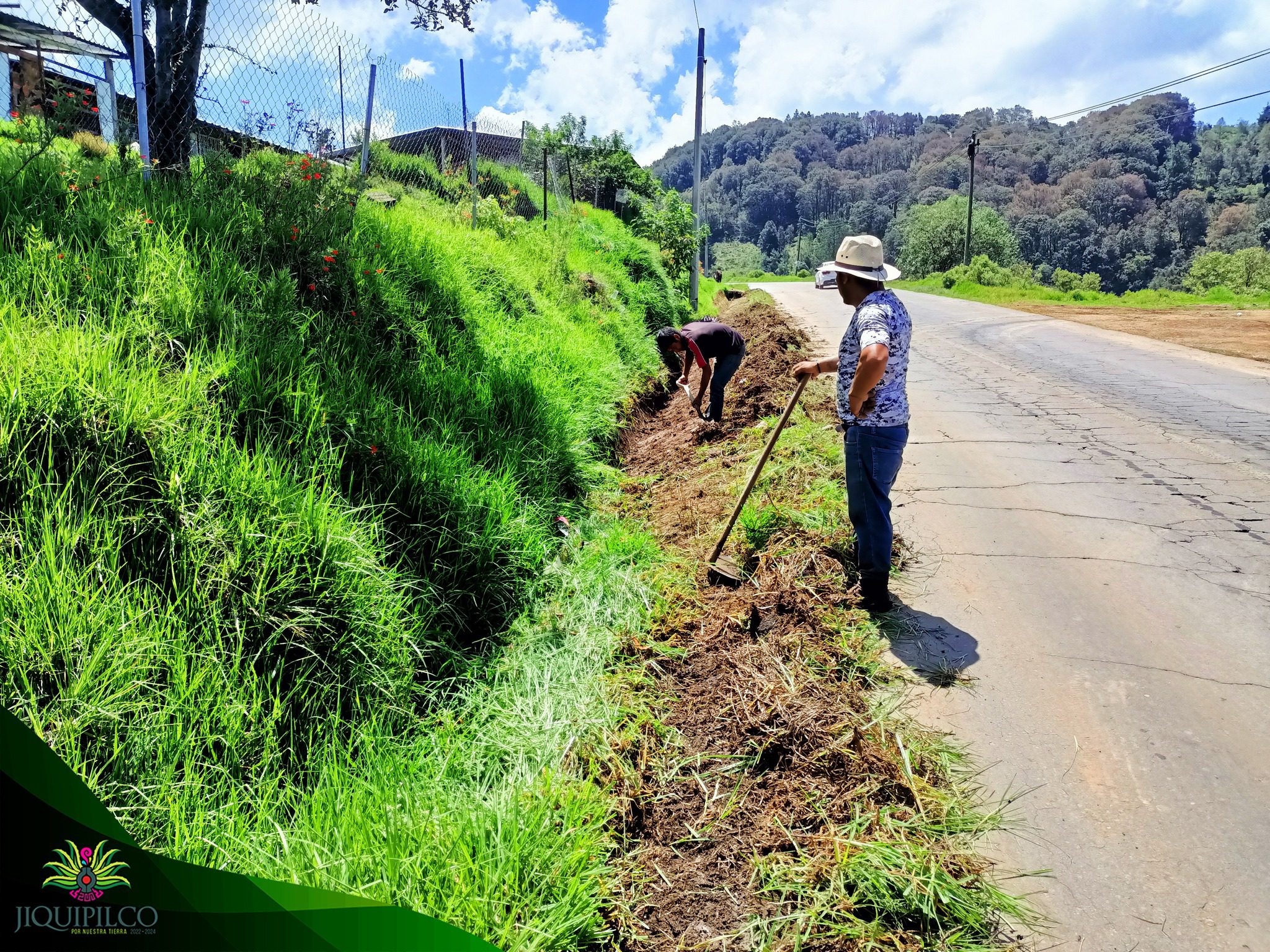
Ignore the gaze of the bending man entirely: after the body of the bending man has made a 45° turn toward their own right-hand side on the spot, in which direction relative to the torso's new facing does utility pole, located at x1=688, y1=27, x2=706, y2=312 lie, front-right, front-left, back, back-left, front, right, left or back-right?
front-right

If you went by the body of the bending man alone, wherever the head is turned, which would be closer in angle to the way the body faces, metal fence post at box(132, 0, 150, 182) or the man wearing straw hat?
the metal fence post

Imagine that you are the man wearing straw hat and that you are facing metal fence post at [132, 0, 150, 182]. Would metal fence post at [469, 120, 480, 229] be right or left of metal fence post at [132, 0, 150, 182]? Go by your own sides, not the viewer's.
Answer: right

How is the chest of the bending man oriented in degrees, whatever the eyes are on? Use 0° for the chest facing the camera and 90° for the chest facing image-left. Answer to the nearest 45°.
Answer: approximately 90°

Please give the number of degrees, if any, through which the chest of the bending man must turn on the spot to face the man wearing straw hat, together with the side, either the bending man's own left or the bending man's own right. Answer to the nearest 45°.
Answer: approximately 90° to the bending man's own left

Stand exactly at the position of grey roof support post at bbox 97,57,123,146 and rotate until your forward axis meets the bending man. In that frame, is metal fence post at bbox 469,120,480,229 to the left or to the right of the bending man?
left

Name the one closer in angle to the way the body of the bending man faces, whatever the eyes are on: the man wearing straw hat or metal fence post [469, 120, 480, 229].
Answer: the metal fence post

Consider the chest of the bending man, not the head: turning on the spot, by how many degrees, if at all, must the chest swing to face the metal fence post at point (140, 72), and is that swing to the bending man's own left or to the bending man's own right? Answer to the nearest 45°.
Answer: approximately 45° to the bending man's own left

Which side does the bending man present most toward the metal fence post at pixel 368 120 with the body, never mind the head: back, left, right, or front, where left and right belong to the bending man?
front
